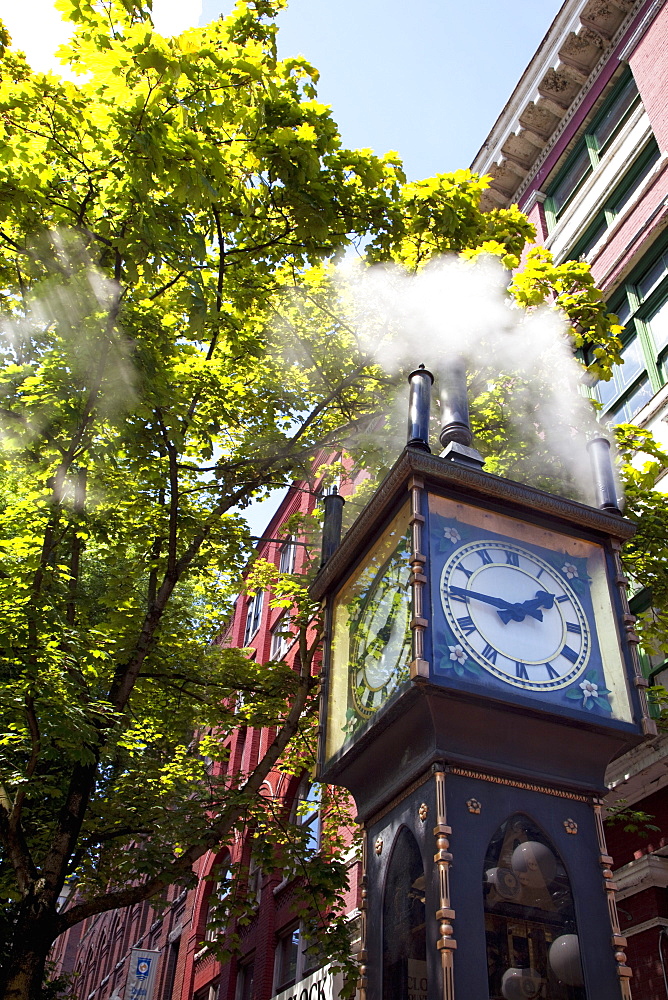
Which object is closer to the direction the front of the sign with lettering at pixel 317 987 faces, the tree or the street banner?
the tree
